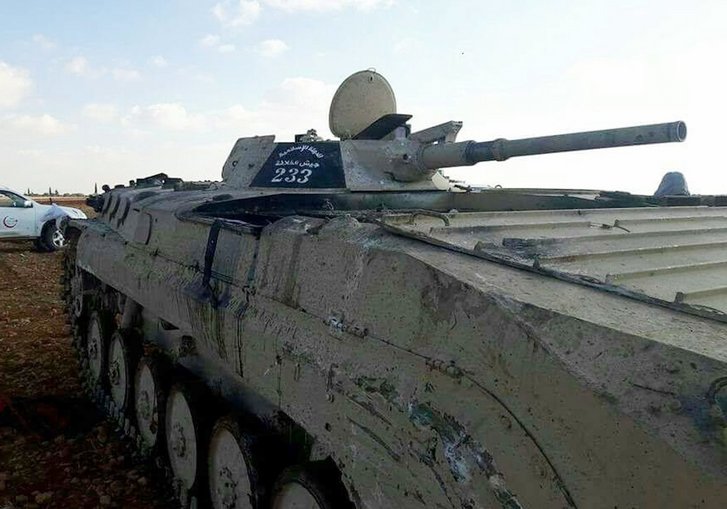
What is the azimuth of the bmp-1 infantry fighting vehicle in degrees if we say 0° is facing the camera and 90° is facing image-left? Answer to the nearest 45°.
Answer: approximately 315°

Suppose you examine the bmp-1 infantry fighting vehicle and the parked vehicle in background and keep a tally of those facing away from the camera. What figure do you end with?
0

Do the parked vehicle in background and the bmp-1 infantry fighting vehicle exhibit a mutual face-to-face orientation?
no

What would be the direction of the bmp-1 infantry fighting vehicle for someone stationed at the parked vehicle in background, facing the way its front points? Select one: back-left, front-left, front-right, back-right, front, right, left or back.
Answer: right

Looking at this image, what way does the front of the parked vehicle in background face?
to the viewer's right

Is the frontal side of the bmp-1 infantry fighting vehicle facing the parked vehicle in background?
no
